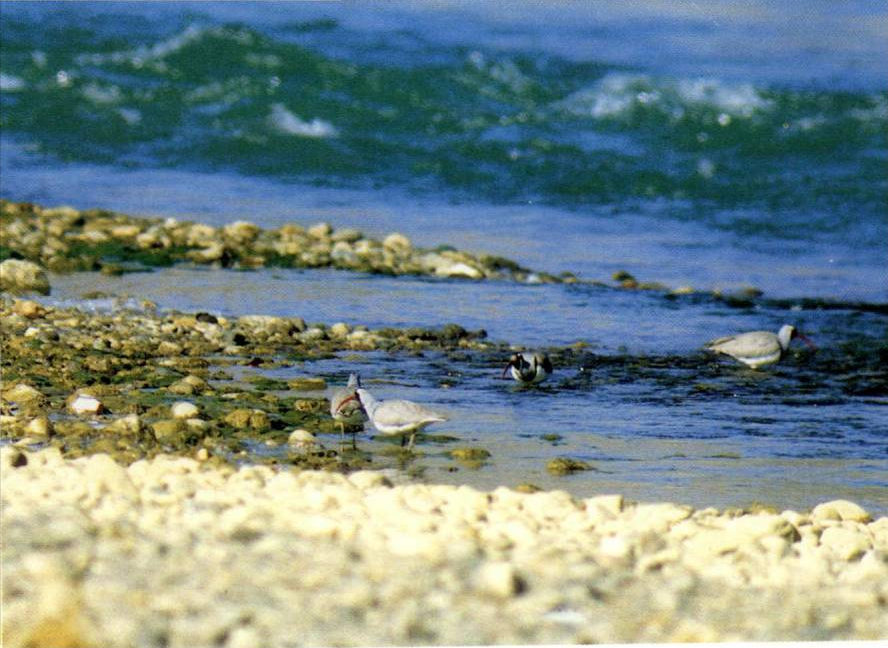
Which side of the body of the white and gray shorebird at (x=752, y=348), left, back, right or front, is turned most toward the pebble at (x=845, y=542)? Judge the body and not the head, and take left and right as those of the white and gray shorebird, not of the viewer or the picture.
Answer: right

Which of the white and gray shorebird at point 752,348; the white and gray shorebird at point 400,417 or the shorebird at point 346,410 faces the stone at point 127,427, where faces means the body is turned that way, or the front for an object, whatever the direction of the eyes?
the white and gray shorebird at point 400,417

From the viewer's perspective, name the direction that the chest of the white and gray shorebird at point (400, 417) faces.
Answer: to the viewer's left

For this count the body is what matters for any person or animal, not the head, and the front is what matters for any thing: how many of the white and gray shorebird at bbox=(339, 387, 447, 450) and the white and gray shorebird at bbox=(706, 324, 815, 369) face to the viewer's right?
1

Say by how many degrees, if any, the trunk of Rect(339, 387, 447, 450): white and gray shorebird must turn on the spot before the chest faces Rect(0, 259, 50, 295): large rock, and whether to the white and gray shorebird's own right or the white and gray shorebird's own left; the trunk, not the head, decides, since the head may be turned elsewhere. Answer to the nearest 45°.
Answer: approximately 45° to the white and gray shorebird's own right

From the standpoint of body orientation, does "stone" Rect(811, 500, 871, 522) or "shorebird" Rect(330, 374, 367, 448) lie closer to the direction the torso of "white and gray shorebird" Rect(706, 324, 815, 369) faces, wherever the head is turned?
the stone

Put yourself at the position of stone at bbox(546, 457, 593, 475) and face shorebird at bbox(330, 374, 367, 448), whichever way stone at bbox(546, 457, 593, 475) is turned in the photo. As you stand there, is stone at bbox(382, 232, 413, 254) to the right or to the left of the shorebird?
right

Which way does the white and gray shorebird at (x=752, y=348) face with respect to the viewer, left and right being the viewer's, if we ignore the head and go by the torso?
facing to the right of the viewer

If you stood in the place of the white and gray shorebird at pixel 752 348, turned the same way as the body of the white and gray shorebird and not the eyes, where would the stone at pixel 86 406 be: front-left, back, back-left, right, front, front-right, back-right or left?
back-right

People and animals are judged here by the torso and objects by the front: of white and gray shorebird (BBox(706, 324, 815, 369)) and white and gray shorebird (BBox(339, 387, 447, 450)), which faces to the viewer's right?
white and gray shorebird (BBox(706, 324, 815, 369))
